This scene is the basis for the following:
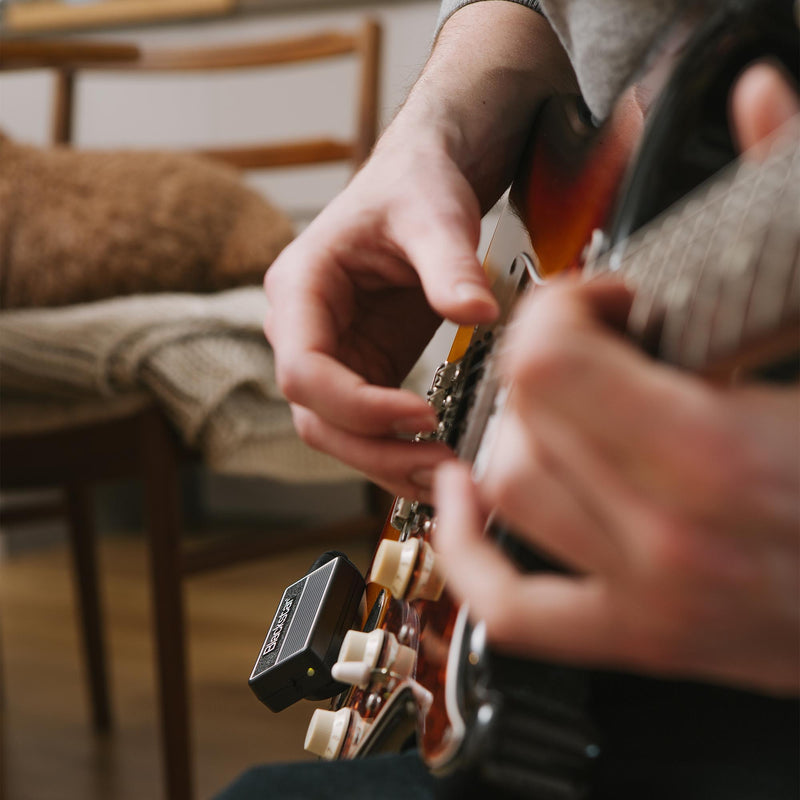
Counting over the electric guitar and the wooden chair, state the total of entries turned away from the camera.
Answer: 0

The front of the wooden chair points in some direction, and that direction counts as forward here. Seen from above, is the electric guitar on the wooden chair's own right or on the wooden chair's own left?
on the wooden chair's own left

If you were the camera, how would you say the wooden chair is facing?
facing the viewer and to the left of the viewer
